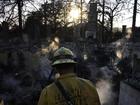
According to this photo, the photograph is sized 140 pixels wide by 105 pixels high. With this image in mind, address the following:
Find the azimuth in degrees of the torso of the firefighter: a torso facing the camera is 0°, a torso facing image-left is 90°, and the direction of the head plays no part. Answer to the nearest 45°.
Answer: approximately 180°

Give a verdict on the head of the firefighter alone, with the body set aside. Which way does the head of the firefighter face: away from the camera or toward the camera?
away from the camera
